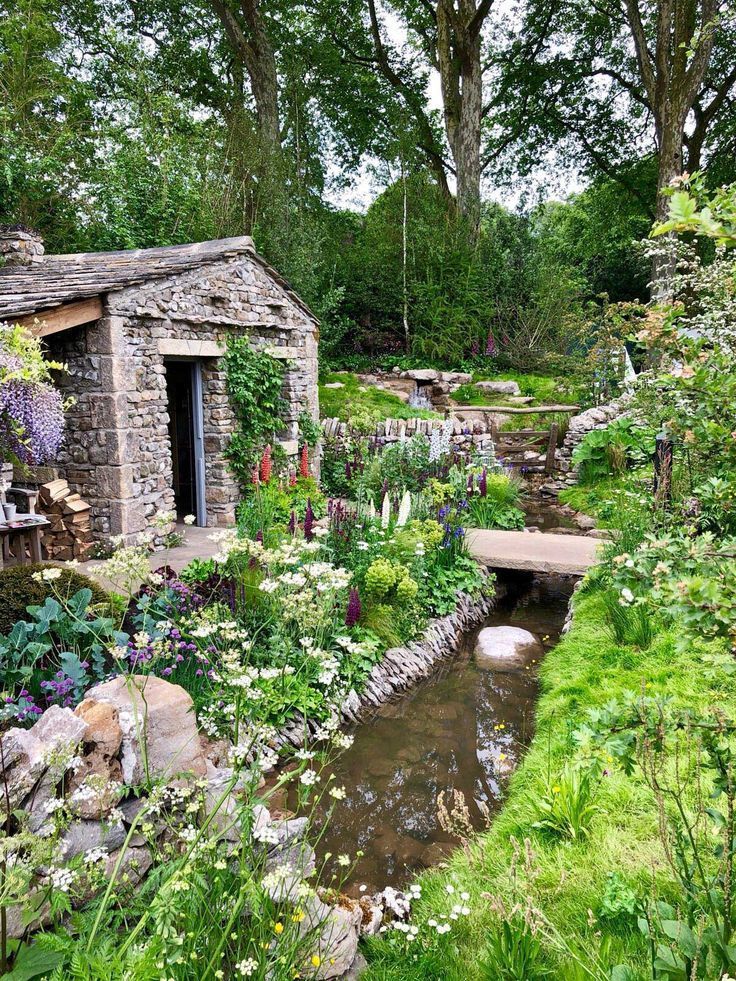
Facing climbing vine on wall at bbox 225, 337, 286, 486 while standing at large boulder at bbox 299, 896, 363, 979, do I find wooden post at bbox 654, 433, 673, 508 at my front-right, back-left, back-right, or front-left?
front-right

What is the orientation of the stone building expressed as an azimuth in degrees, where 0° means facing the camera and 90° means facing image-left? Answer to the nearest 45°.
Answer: approximately 315°

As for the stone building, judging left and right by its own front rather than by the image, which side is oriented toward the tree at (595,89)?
left

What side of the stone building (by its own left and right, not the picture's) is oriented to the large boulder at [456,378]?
left

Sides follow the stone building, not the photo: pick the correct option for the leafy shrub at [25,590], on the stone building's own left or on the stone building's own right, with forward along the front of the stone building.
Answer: on the stone building's own right

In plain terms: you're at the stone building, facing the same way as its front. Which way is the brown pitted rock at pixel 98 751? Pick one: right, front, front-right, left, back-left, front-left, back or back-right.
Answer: front-right

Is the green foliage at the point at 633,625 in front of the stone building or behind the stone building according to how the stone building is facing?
in front

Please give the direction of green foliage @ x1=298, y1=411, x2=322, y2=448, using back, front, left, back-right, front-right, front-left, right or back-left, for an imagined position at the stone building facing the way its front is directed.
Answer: left

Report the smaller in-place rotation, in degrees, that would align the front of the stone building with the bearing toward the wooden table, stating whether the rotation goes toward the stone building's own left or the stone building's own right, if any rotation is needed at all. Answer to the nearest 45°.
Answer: approximately 90° to the stone building's own right

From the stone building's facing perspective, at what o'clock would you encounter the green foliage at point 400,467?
The green foliage is roughly at 10 o'clock from the stone building.

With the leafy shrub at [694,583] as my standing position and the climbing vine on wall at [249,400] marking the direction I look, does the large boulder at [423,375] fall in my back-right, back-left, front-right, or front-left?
front-right

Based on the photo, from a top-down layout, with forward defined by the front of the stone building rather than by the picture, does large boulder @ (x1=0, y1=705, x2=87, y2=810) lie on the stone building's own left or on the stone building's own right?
on the stone building's own right

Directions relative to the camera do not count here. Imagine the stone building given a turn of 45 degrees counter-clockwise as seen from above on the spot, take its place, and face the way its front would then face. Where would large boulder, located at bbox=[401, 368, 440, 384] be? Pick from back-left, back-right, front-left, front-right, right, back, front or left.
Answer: front-left

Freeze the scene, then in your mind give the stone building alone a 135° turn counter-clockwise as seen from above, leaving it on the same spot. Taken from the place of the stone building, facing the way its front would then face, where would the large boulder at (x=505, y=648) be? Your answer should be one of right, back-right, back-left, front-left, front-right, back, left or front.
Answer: back-right
